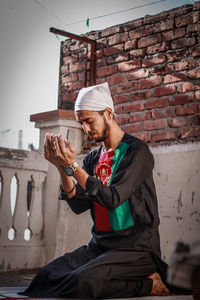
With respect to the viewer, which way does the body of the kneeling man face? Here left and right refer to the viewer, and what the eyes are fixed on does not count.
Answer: facing the viewer and to the left of the viewer

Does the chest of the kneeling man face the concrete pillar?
no

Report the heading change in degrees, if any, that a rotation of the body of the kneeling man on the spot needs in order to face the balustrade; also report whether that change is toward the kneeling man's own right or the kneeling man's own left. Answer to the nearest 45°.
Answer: approximately 90° to the kneeling man's own right
